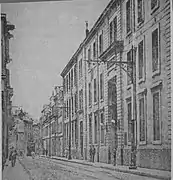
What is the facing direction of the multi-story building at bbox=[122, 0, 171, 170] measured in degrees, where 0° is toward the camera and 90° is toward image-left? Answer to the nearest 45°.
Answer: approximately 45°
